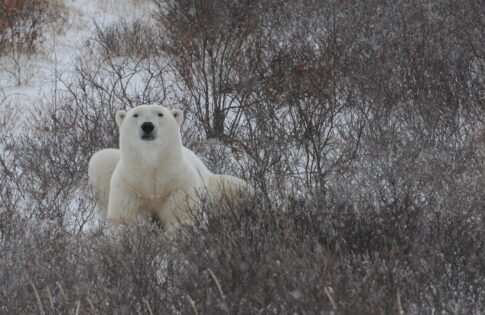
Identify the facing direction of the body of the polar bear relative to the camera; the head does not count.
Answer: toward the camera
